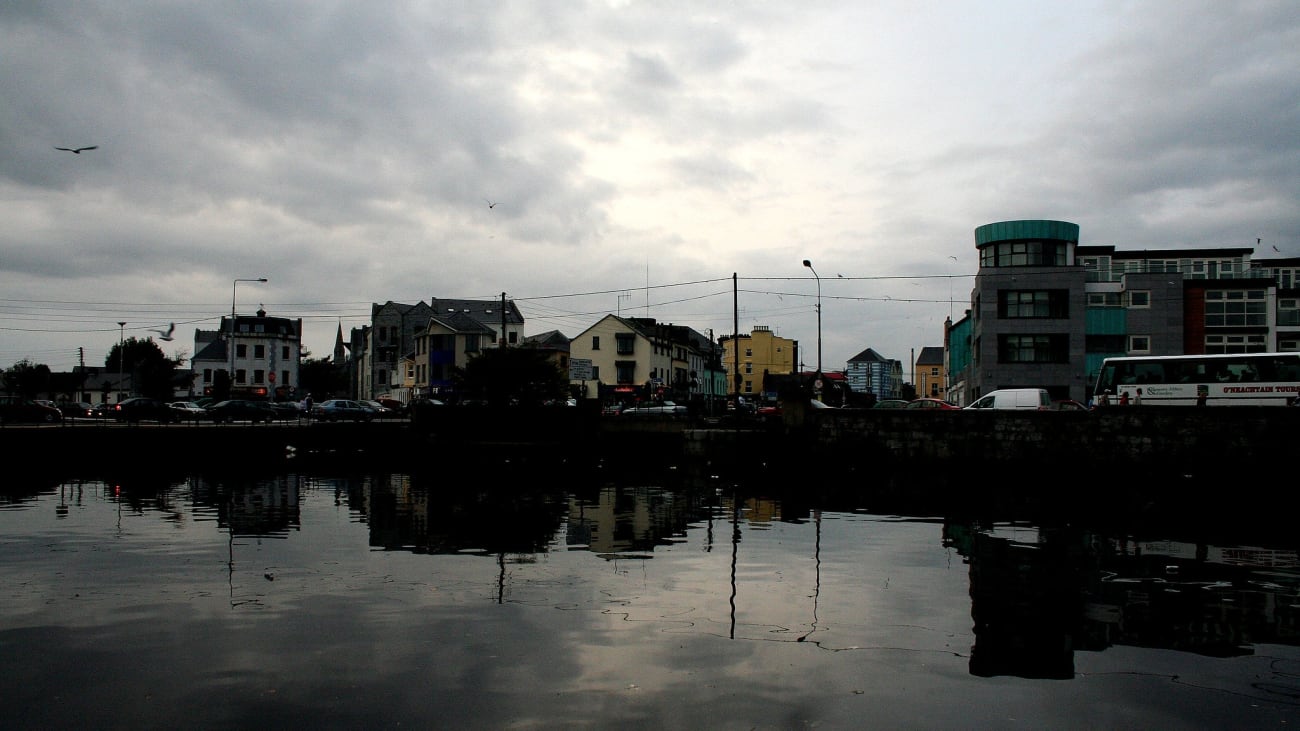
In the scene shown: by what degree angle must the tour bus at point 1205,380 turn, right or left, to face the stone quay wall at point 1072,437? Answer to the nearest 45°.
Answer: approximately 45° to its left

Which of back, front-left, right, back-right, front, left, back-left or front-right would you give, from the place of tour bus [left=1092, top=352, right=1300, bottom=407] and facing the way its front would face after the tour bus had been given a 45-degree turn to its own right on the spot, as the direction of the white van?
front-left

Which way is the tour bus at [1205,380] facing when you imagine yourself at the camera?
facing to the left of the viewer
